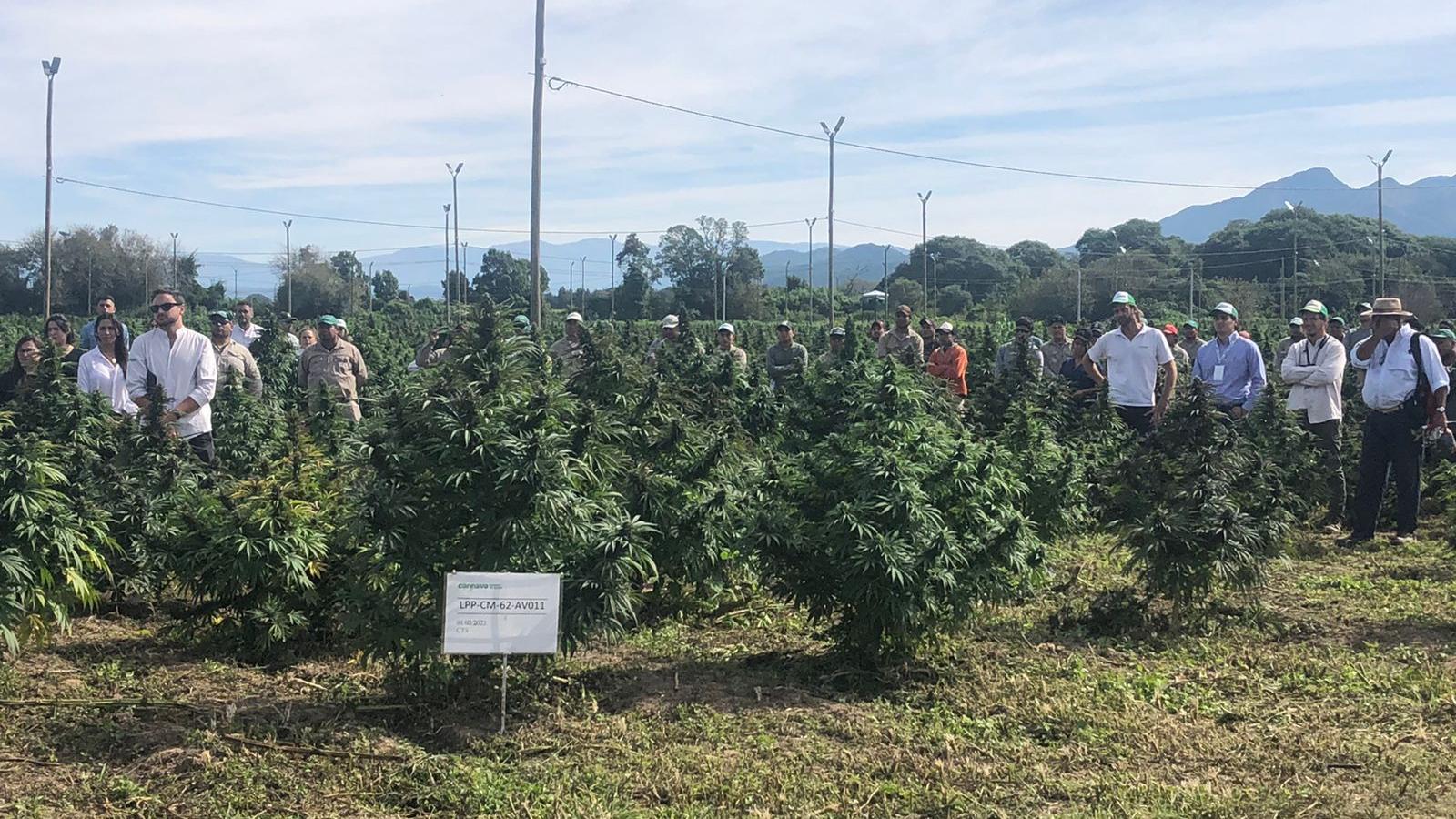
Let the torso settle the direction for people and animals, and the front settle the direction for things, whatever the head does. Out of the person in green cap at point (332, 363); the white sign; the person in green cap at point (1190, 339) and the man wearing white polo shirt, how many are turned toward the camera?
4

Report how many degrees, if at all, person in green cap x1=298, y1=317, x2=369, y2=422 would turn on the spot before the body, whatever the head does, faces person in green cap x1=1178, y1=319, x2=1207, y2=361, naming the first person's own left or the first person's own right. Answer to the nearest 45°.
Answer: approximately 90° to the first person's own left

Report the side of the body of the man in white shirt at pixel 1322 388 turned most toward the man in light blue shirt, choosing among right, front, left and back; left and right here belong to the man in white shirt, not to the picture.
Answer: right

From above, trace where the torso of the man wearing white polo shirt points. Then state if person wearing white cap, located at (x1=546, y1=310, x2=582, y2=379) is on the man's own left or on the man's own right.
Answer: on the man's own right

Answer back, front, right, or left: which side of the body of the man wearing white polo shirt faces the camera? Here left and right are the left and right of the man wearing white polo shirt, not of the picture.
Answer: front

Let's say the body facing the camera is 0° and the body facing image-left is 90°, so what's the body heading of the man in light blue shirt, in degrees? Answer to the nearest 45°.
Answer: approximately 45°

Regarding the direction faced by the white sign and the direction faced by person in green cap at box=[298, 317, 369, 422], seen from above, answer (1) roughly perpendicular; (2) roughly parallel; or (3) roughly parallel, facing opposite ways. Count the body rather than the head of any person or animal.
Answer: roughly parallel

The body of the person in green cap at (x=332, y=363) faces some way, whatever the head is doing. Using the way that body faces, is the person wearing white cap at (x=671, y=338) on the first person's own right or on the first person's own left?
on the first person's own left

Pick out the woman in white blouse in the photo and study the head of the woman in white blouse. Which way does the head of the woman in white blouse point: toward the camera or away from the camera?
toward the camera

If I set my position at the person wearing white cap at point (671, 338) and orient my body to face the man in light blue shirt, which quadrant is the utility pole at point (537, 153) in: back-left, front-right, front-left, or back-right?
back-left

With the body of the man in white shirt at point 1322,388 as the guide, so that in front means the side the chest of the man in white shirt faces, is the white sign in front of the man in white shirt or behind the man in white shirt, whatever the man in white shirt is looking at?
in front

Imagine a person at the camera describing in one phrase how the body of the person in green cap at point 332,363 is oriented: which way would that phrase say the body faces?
toward the camera

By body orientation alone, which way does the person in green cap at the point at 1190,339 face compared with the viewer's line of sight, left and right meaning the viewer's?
facing the viewer
